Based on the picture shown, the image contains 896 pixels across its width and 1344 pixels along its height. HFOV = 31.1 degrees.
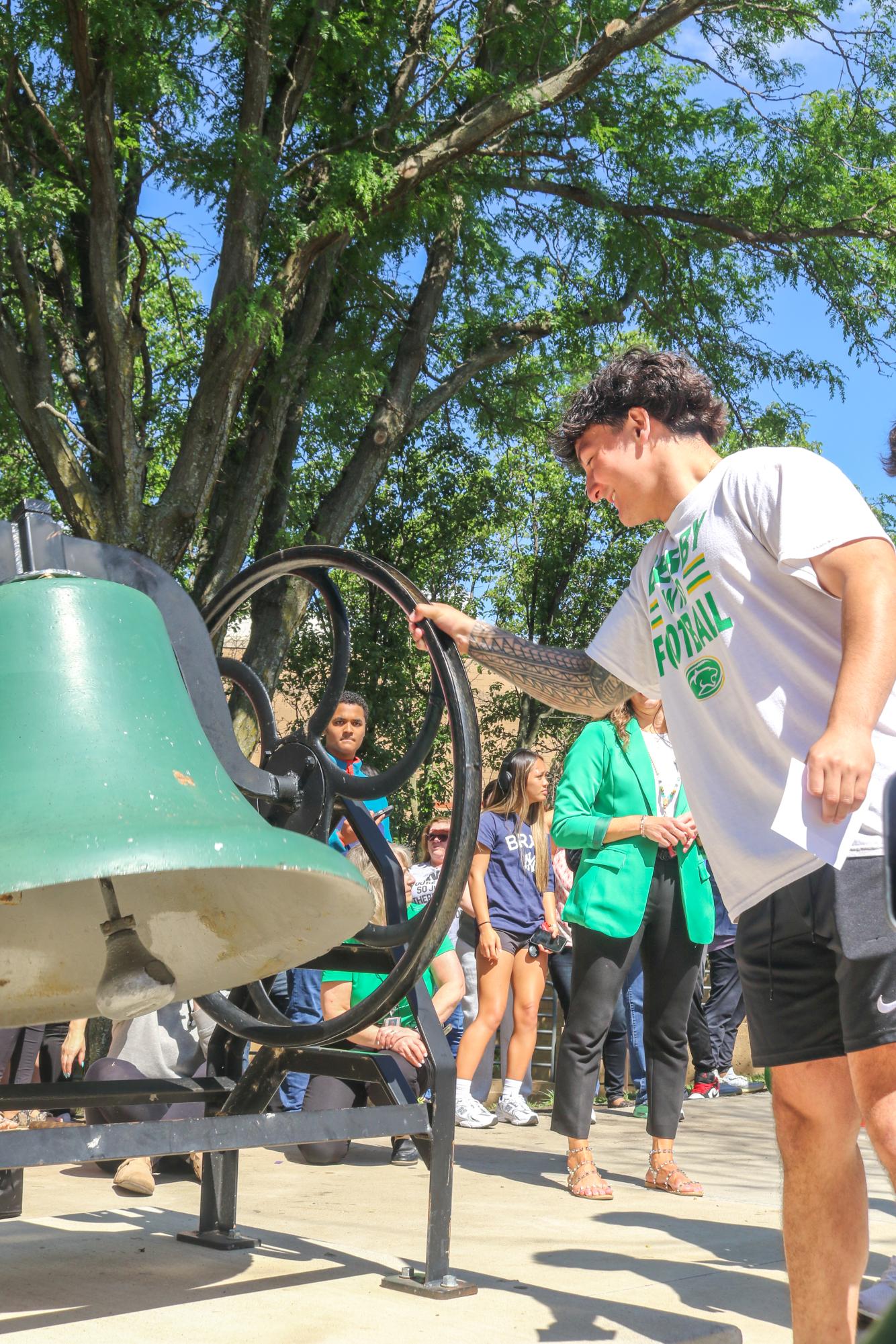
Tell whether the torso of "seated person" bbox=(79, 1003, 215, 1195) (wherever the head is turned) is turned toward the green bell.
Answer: yes

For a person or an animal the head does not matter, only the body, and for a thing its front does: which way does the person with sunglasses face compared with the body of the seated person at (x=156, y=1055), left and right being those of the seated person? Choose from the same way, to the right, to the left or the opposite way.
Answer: the same way

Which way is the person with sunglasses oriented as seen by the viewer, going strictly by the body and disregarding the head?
toward the camera

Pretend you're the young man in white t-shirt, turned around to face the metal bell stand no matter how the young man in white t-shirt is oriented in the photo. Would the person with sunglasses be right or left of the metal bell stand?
right

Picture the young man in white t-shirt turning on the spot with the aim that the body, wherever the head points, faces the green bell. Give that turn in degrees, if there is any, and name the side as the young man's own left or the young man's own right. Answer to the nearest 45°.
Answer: approximately 45° to the young man's own right

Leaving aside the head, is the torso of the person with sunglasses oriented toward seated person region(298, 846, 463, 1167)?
yes

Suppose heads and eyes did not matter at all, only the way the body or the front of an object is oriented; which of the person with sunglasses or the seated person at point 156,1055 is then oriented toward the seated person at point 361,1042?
the person with sunglasses

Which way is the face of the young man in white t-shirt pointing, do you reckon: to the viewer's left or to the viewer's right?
to the viewer's left

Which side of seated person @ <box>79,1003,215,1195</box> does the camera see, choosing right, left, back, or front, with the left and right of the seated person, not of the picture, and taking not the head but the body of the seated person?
front

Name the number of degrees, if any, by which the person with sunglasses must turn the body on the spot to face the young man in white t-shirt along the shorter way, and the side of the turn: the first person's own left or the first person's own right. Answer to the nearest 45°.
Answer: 0° — they already face them

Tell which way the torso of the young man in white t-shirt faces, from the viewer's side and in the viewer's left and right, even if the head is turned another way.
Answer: facing the viewer and to the left of the viewer

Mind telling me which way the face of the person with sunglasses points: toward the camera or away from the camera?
toward the camera
